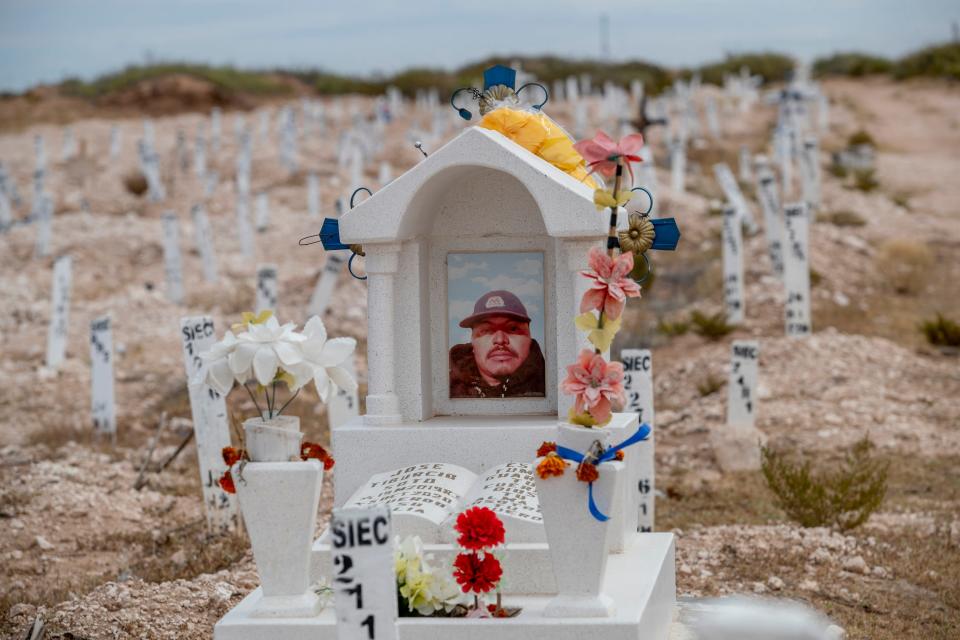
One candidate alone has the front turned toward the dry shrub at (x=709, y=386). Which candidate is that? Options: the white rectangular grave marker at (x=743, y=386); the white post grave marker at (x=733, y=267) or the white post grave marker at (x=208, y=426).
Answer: the white post grave marker at (x=733, y=267)

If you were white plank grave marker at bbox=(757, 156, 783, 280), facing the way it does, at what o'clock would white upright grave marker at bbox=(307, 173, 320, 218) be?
white upright grave marker at bbox=(307, 173, 320, 218) is roughly at 4 o'clock from white plank grave marker at bbox=(757, 156, 783, 280).

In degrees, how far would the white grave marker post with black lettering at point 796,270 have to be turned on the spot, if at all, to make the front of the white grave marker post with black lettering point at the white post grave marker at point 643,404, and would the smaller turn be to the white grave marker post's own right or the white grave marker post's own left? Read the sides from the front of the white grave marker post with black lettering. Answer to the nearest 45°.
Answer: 0° — it already faces it

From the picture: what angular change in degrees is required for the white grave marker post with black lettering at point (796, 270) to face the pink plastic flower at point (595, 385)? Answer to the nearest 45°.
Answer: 0° — it already faces it

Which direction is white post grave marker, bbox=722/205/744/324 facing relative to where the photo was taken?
toward the camera

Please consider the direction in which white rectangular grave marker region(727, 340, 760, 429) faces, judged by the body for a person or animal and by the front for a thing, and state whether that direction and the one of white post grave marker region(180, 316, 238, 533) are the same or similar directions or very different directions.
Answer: same or similar directions

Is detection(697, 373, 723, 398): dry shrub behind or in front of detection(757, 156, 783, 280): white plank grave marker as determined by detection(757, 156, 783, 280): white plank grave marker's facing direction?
in front

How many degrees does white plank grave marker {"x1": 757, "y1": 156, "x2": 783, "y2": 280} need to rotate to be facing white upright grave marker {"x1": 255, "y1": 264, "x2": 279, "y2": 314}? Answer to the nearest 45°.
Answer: approximately 45° to its right

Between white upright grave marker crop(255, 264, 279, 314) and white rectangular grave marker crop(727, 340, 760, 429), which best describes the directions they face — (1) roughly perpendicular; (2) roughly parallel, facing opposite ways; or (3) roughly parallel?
roughly parallel

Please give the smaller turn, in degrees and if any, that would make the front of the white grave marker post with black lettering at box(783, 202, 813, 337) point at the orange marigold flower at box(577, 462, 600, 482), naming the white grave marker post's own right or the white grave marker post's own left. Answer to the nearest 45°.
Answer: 0° — it already faces it

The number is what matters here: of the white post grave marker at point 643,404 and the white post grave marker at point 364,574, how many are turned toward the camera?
2

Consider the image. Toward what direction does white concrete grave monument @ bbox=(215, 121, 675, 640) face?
toward the camera
